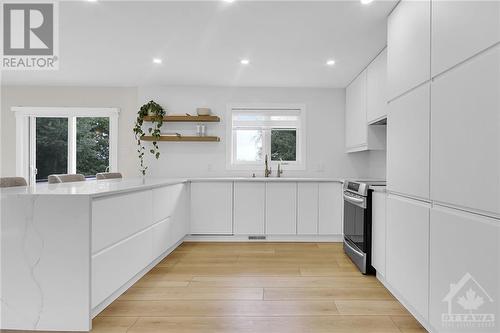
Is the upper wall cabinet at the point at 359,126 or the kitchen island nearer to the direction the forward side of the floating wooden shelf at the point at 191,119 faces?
the kitchen island

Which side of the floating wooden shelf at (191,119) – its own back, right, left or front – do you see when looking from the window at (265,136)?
left

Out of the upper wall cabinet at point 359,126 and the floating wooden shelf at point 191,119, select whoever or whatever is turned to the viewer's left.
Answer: the upper wall cabinet

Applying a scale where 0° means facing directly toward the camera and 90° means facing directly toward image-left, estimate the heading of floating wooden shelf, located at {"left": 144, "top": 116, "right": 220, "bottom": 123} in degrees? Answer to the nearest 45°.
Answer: approximately 0°

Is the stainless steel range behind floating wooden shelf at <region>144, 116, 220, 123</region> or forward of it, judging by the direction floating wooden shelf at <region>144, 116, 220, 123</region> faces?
forward

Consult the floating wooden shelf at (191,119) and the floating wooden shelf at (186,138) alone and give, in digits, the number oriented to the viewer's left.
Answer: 0

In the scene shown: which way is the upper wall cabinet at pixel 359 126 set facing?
to the viewer's left
